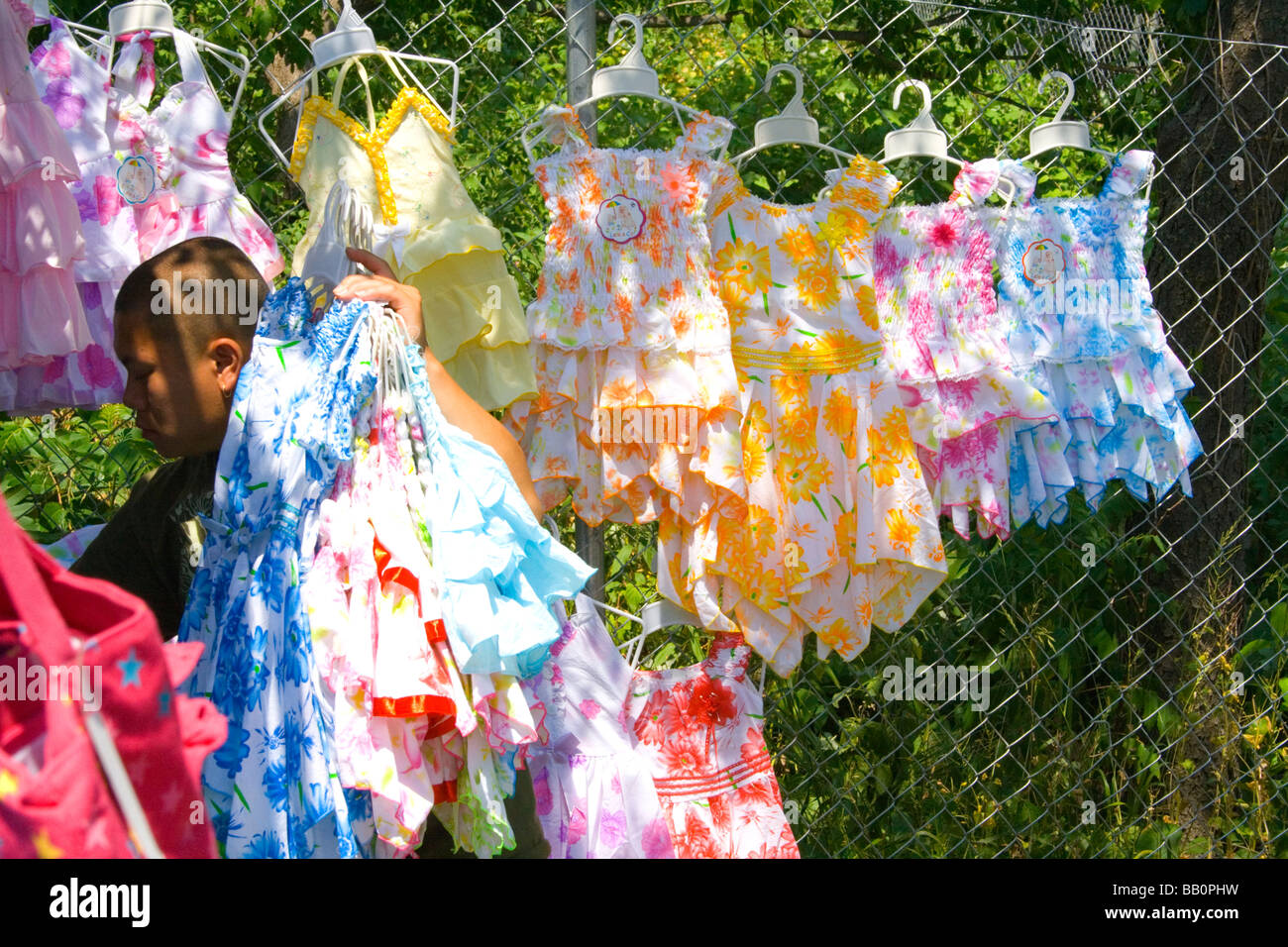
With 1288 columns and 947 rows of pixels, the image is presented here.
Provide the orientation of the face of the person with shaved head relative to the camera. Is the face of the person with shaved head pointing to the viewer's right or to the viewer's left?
to the viewer's left

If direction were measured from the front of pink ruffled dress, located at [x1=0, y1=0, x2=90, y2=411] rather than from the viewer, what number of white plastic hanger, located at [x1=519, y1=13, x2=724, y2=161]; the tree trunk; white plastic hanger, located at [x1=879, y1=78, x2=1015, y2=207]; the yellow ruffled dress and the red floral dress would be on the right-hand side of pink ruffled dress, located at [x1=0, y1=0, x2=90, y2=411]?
0

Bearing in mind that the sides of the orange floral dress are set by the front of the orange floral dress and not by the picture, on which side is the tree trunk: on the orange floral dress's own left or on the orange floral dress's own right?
on the orange floral dress's own left

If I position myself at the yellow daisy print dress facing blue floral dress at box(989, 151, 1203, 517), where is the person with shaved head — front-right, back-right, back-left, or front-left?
back-right

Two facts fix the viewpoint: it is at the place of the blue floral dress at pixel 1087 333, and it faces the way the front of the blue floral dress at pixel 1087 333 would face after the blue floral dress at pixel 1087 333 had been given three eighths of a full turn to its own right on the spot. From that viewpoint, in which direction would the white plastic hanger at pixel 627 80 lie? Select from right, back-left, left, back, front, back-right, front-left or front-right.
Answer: left

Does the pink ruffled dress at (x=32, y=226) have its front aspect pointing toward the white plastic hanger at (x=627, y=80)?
no

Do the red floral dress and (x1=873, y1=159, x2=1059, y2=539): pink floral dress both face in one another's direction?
no

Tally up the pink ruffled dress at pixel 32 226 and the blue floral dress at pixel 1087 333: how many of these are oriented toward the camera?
2

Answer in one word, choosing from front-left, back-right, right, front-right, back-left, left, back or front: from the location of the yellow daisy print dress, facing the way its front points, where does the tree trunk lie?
back-left

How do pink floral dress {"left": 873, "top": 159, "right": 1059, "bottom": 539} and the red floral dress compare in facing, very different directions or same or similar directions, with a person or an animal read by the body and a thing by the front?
same or similar directions

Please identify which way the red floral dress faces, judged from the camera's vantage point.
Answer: facing the viewer

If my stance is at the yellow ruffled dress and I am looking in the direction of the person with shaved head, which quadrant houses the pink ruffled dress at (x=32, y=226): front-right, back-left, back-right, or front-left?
front-right

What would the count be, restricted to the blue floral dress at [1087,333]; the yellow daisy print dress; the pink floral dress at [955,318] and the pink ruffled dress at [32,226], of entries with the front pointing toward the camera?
4

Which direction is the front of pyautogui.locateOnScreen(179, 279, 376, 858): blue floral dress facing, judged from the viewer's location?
facing the viewer and to the left of the viewer

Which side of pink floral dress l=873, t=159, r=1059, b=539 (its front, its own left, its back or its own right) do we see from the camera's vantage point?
front

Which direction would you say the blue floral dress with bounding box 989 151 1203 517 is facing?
toward the camera
